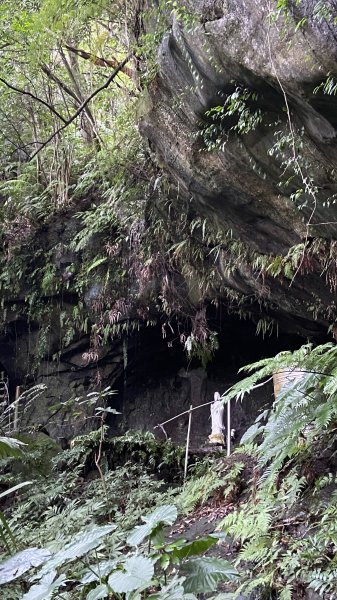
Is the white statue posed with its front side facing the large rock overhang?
no

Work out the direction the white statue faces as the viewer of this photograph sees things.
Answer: facing the viewer and to the left of the viewer
